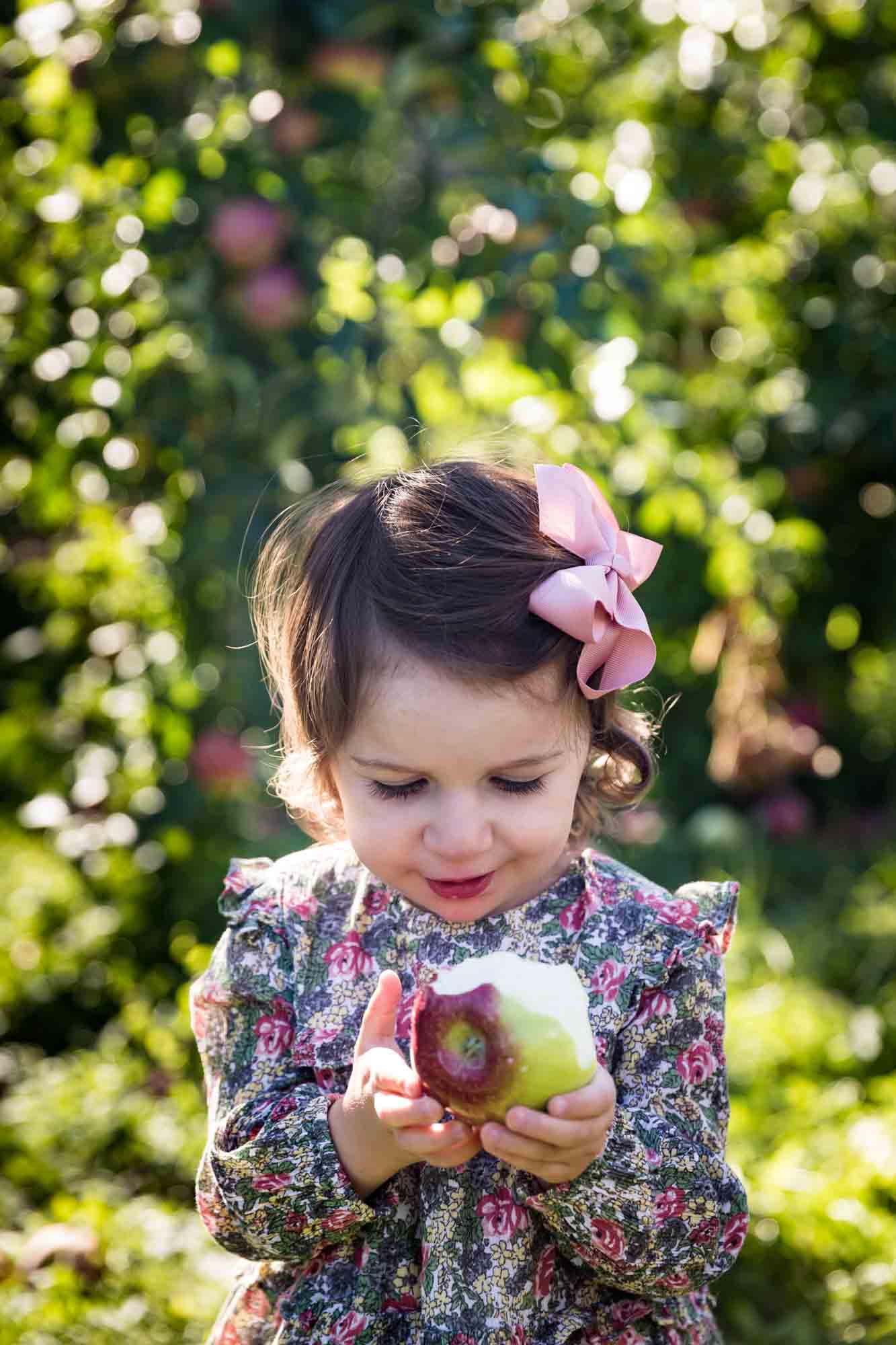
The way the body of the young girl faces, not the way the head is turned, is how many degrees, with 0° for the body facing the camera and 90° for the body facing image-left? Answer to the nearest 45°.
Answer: approximately 0°
